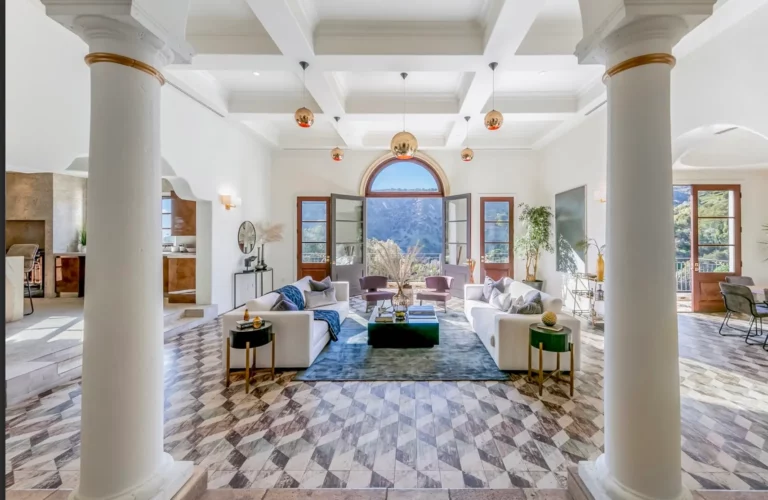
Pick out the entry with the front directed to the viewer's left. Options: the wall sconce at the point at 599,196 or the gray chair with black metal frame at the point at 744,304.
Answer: the wall sconce

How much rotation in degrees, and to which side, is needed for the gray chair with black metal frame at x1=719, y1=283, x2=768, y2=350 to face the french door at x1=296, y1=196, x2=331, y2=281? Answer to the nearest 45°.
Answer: approximately 135° to its left

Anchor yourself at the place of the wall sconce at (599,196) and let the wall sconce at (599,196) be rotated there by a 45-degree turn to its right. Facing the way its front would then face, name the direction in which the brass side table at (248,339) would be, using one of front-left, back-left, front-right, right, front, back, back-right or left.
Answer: left

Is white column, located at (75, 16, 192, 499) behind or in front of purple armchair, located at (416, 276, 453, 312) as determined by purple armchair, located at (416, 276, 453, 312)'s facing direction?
in front

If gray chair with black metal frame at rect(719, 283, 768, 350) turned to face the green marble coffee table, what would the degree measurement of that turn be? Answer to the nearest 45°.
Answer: approximately 180°

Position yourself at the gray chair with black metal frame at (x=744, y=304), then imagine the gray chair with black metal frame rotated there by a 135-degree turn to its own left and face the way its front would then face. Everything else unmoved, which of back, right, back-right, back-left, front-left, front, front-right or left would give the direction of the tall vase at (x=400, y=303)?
front-left

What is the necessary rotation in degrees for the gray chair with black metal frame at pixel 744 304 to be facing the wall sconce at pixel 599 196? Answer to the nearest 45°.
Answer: approximately 135° to its left

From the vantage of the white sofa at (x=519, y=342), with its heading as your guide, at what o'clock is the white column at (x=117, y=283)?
The white column is roughly at 10 o'clock from the white sofa.

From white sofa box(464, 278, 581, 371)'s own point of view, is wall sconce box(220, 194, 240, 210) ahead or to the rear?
ahead

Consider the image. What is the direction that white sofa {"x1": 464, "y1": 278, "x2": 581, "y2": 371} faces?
to the viewer's left

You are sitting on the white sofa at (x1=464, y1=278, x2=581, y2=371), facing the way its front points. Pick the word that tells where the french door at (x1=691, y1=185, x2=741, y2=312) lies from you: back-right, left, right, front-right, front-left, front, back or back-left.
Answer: back-right

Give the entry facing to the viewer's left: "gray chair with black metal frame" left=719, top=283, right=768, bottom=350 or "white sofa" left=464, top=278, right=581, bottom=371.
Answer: the white sofa

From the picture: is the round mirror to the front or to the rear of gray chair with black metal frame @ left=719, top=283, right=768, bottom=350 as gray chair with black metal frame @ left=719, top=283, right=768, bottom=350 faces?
to the rear

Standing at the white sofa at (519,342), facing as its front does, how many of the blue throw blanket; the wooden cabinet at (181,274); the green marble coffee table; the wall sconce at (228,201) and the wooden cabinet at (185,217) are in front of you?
5

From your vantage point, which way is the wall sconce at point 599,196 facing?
to the viewer's left

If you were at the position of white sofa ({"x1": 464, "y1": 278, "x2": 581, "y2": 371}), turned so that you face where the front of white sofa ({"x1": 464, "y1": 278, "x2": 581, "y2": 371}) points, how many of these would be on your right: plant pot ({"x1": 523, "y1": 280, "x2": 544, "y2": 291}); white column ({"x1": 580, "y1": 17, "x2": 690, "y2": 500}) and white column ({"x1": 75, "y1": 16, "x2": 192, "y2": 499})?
1
